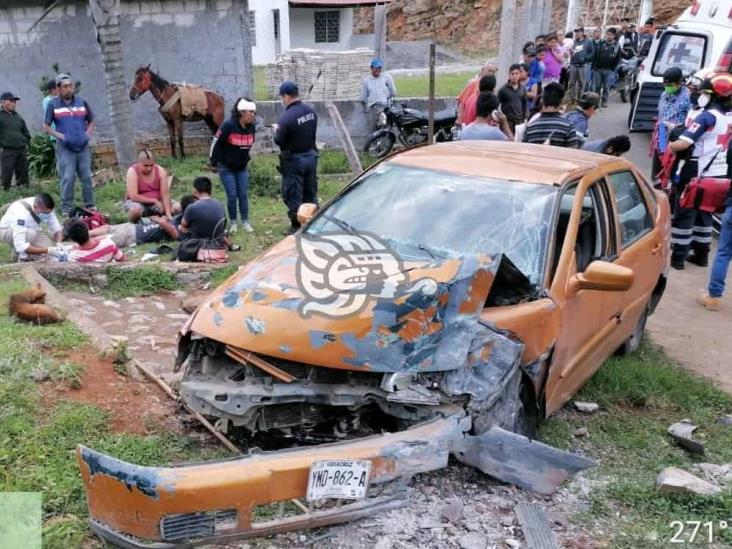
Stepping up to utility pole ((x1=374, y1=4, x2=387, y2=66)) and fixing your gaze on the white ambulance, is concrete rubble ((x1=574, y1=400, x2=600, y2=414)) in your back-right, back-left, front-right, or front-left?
front-right

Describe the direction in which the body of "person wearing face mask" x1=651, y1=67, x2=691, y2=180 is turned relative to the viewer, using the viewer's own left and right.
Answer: facing the viewer and to the left of the viewer

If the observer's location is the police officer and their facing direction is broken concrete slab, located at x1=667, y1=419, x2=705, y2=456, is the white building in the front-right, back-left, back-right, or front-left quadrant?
back-left

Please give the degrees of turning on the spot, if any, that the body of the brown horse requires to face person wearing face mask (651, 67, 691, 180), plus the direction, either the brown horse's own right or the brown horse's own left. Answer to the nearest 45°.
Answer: approximately 135° to the brown horse's own left

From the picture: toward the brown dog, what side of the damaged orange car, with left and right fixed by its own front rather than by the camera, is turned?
right

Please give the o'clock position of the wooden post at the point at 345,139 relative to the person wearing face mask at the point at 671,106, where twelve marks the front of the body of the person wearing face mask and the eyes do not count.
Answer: The wooden post is roughly at 2 o'clock from the person wearing face mask.

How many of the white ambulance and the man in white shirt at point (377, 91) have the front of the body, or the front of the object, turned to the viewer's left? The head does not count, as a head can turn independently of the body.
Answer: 0

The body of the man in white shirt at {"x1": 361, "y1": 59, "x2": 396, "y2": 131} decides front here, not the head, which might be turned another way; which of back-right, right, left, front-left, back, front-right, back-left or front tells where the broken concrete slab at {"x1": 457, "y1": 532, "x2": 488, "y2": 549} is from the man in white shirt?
front

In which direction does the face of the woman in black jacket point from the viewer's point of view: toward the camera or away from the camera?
toward the camera

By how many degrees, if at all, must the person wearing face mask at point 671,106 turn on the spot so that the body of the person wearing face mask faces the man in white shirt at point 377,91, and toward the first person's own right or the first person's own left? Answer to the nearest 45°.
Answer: approximately 90° to the first person's own right

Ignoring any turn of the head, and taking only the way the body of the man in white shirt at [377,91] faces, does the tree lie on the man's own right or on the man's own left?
on the man's own right

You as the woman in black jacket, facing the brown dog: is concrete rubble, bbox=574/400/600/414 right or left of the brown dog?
left

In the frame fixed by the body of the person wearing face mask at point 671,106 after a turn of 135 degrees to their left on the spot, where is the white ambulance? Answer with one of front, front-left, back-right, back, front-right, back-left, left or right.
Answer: left

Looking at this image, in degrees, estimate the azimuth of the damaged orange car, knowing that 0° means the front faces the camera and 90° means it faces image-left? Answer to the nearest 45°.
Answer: approximately 45°

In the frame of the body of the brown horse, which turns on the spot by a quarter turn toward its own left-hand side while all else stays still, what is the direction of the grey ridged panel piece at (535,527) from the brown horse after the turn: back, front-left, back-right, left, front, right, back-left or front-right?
front

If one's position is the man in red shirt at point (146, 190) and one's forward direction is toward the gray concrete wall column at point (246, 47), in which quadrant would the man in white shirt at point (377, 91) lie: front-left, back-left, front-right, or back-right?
front-right

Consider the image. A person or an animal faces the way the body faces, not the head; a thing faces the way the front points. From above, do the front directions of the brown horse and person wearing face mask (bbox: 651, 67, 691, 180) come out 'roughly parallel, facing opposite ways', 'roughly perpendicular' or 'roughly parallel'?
roughly parallel

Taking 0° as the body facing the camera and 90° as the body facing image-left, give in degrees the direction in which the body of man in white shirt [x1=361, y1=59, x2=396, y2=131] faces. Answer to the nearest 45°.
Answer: approximately 0°
